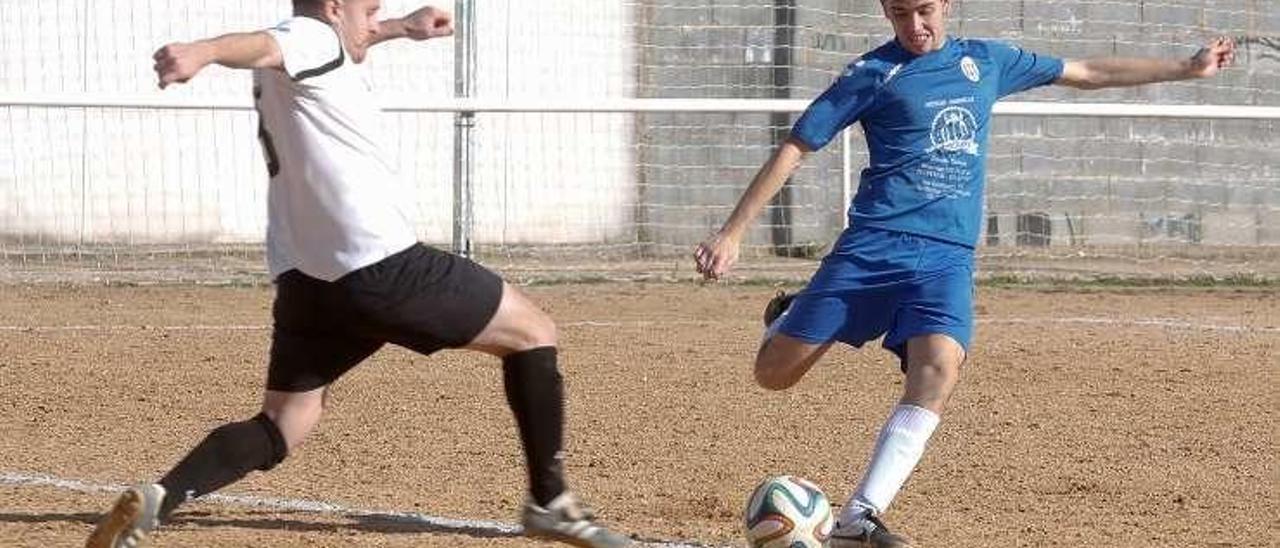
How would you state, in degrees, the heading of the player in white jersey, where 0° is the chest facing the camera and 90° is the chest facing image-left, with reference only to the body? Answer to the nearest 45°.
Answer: approximately 270°

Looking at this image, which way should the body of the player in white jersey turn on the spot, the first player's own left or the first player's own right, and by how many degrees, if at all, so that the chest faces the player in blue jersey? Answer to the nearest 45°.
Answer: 0° — they already face them

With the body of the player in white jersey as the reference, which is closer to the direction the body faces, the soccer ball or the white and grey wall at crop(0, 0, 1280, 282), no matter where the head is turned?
the soccer ball

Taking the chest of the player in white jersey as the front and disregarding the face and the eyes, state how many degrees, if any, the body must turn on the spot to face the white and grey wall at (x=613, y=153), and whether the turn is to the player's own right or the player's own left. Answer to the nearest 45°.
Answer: approximately 90° to the player's own left

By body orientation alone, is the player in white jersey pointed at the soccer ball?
yes

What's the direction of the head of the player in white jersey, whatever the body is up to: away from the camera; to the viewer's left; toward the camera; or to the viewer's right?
to the viewer's right
